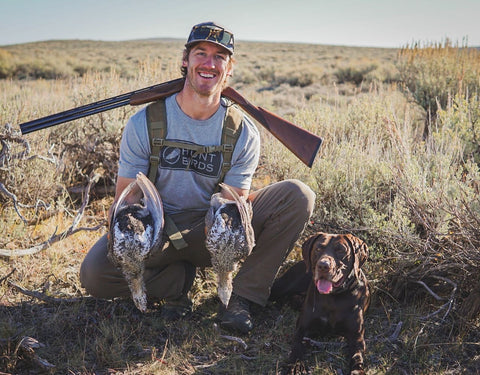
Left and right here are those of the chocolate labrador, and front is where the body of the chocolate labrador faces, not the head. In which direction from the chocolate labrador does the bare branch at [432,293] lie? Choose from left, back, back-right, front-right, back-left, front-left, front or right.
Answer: back-left

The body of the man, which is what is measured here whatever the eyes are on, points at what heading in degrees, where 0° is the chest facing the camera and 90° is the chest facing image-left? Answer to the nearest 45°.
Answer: approximately 0°

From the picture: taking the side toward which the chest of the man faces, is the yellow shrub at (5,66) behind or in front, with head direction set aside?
behind

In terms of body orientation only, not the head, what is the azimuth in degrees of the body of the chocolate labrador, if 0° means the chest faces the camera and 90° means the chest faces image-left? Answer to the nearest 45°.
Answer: approximately 0°

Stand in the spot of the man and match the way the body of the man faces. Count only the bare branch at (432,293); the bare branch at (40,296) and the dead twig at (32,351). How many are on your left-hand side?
1

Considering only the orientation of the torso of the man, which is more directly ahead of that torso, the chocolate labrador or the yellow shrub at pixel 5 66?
the chocolate labrador

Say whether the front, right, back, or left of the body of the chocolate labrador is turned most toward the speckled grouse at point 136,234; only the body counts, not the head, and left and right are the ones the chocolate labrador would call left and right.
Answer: right

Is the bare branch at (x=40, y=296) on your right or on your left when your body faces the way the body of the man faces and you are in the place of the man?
on your right

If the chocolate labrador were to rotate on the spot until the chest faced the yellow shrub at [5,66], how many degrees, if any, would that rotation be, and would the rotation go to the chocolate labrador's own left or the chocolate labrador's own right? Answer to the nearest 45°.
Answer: approximately 135° to the chocolate labrador's own right

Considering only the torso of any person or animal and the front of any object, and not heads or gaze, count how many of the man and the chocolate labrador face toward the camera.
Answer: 2

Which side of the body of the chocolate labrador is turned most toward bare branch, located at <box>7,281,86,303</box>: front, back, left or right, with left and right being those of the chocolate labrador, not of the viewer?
right
